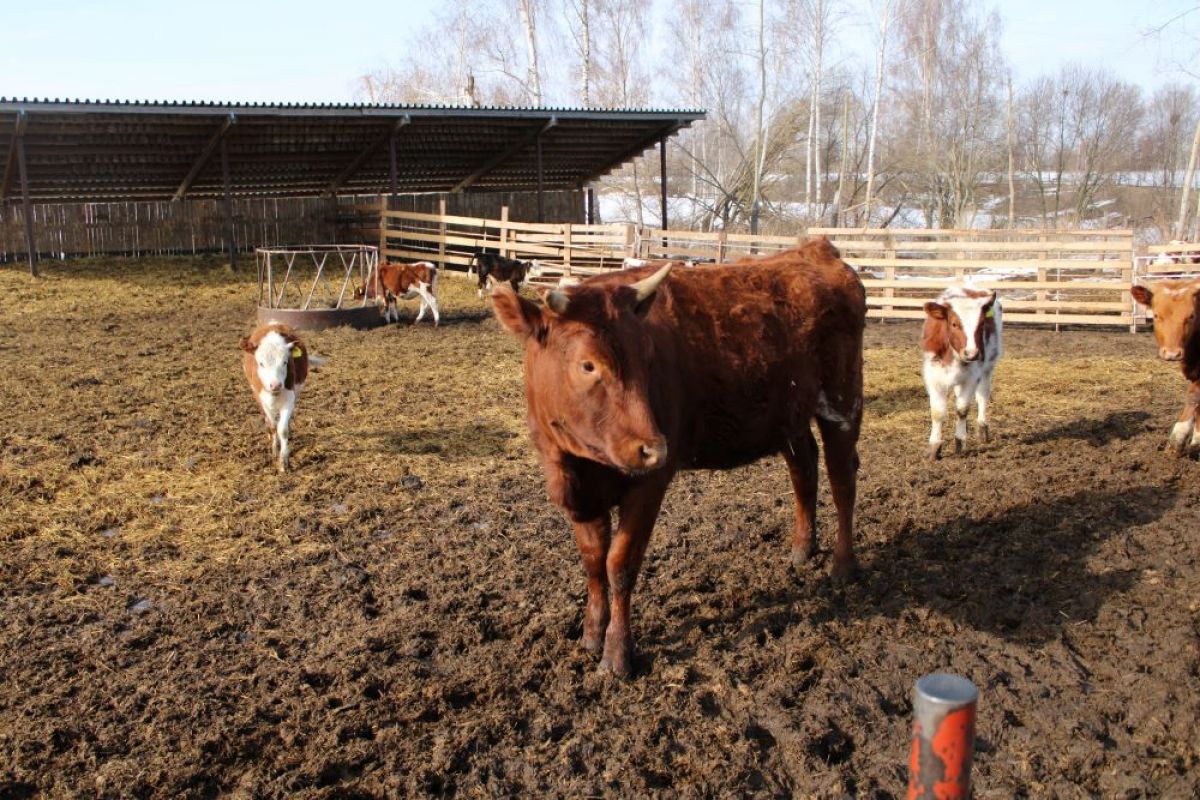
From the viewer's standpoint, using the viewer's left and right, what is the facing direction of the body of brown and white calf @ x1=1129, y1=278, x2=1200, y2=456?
facing the viewer and to the left of the viewer

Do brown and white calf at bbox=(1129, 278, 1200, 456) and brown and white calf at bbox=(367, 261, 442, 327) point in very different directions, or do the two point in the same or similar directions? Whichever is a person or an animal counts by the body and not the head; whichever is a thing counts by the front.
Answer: same or similar directions

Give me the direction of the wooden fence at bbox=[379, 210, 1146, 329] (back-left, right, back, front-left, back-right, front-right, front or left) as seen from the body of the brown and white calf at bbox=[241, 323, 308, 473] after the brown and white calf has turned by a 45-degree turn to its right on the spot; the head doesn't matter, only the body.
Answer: back

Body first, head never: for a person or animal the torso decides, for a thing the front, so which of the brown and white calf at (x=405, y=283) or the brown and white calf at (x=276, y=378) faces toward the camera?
the brown and white calf at (x=276, y=378)

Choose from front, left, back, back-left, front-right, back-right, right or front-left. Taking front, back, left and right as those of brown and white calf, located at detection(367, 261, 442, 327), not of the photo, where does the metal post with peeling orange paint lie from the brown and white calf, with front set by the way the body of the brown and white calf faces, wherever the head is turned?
left

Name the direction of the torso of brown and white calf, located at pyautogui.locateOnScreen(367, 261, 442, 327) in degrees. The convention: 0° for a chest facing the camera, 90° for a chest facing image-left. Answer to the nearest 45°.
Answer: approximately 90°

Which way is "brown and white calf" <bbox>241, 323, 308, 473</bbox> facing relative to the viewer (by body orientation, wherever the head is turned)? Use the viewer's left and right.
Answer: facing the viewer

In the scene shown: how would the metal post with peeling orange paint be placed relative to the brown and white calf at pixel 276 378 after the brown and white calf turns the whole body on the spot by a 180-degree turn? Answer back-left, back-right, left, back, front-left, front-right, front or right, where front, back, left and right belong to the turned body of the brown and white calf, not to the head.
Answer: back

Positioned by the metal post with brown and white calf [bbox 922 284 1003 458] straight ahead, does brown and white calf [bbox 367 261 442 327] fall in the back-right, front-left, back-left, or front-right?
front-left

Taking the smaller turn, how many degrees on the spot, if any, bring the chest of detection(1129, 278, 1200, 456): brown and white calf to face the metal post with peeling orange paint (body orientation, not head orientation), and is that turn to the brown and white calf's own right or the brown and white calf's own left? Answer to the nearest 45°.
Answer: approximately 45° to the brown and white calf's own left

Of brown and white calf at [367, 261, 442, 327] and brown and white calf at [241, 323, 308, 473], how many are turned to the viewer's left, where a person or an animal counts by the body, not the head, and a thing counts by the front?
1

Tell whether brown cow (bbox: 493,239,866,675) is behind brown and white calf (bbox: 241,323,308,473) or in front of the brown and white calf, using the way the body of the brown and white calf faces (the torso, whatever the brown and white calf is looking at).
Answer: in front

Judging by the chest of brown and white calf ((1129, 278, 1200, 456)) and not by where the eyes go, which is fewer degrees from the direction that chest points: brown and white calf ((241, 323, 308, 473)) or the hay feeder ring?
the brown and white calf

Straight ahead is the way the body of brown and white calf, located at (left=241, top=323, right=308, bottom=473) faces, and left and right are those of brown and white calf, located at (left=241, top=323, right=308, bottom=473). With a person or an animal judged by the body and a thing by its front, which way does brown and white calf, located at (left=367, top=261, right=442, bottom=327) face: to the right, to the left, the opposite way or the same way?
to the right

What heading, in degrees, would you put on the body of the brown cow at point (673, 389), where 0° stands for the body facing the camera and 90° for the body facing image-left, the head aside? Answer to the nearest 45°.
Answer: approximately 45°
